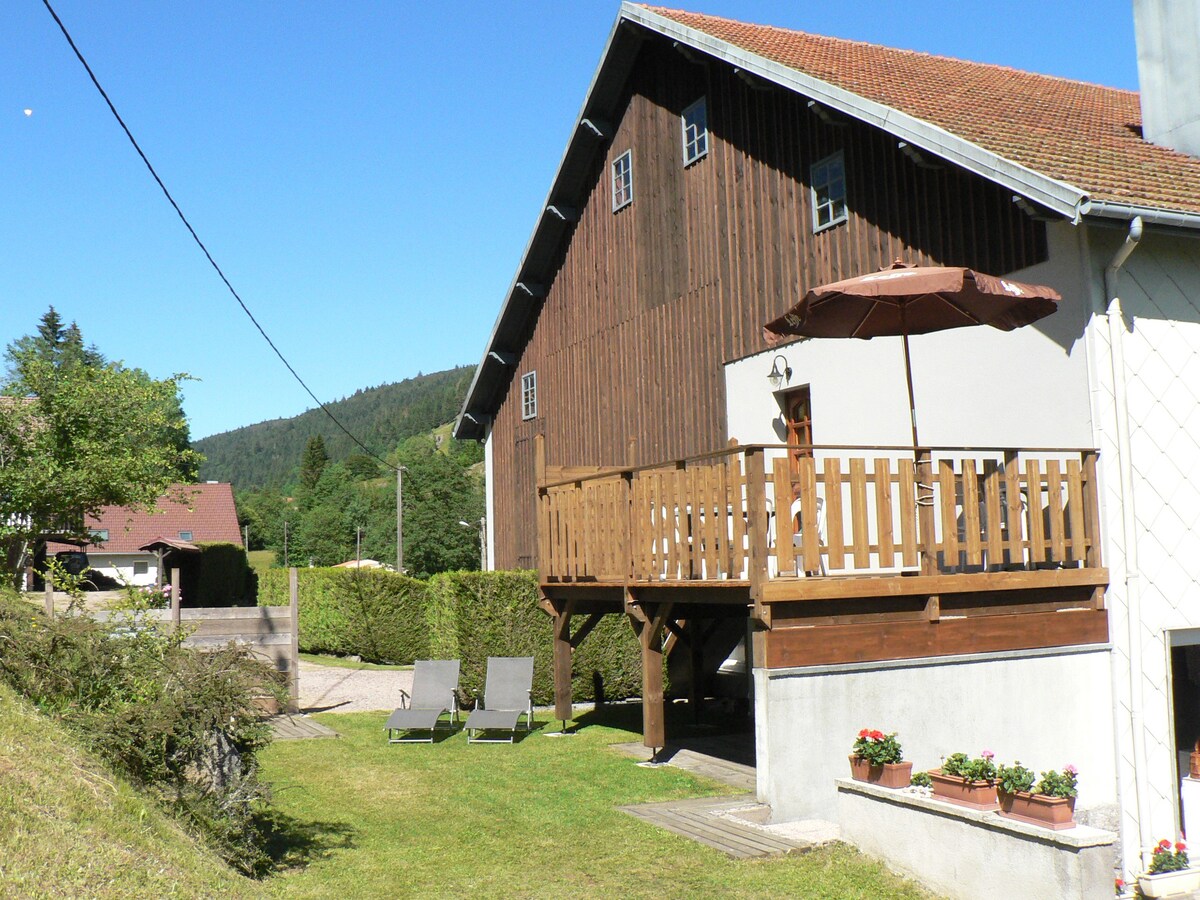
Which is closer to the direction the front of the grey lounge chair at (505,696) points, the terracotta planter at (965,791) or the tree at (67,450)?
the terracotta planter

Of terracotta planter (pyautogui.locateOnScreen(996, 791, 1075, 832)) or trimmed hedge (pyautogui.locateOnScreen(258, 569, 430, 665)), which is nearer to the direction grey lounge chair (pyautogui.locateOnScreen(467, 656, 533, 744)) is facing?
the terracotta planter

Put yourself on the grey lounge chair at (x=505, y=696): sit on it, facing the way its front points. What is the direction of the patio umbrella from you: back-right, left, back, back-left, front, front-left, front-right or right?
front-left

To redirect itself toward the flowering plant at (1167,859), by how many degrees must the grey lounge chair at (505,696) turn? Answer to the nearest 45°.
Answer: approximately 45° to its left

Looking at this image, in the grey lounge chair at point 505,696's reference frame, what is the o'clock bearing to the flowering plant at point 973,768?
The flowering plant is roughly at 11 o'clock from the grey lounge chair.

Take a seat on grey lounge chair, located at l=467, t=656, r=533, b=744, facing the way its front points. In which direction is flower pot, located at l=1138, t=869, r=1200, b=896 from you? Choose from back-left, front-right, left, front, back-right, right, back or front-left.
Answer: front-left

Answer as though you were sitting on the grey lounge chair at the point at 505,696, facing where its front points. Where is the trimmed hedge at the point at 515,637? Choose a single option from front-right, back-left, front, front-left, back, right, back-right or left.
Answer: back

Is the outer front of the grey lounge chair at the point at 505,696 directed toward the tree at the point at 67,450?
no

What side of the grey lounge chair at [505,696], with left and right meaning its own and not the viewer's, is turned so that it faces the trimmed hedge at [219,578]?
back

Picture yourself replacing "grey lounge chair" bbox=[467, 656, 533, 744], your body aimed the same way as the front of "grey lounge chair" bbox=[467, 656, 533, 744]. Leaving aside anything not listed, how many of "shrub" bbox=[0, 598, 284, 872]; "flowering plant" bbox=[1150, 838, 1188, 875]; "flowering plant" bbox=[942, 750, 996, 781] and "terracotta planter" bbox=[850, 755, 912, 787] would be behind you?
0

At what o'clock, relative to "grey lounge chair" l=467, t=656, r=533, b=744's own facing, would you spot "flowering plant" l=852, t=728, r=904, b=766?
The flowering plant is roughly at 11 o'clock from the grey lounge chair.

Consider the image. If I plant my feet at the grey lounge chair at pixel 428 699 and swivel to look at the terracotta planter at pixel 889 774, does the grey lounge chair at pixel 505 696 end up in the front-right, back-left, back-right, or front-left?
front-left

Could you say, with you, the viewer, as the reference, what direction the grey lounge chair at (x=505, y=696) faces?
facing the viewer
